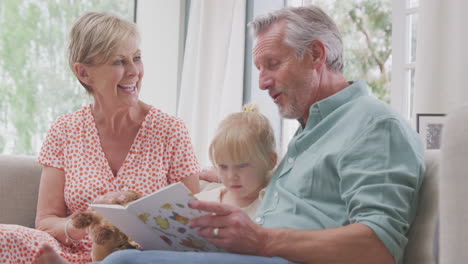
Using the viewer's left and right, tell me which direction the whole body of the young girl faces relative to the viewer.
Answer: facing the viewer and to the left of the viewer

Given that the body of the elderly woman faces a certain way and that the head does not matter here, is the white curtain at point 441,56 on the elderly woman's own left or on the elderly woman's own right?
on the elderly woman's own left

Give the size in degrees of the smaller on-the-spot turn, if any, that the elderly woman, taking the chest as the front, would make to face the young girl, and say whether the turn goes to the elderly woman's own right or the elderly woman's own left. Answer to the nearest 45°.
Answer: approximately 45° to the elderly woman's own left

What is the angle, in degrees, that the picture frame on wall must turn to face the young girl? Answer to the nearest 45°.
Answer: approximately 45° to its right

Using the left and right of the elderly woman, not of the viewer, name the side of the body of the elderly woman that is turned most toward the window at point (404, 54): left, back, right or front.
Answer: left

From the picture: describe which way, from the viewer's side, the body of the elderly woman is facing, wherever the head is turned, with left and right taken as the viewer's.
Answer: facing the viewer

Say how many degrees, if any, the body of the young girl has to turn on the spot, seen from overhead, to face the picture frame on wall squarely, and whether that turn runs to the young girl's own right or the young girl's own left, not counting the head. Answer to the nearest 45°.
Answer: approximately 180°

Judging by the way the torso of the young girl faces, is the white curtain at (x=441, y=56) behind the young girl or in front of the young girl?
behind

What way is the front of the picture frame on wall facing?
toward the camera

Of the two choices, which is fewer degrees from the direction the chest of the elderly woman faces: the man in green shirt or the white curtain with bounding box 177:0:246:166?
the man in green shirt

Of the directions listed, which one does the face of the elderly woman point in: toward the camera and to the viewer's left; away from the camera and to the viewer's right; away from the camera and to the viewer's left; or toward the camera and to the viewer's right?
toward the camera and to the viewer's right
